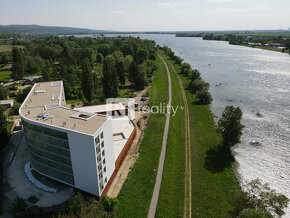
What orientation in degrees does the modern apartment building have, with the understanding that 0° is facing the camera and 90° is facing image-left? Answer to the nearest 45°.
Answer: approximately 45°

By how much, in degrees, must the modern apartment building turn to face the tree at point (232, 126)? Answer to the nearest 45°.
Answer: approximately 135° to its left

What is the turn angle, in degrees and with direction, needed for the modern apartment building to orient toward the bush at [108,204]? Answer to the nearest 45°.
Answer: approximately 90° to its left

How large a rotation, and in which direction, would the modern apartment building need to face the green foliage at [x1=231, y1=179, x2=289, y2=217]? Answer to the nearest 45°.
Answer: approximately 90° to its left
